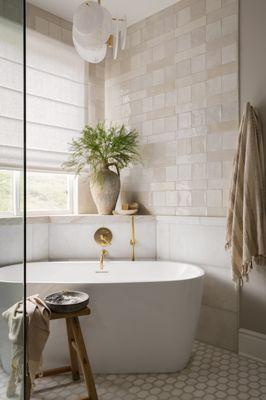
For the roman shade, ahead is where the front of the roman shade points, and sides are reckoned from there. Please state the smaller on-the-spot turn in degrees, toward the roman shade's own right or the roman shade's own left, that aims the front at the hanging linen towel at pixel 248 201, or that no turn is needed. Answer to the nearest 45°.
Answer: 0° — it already faces it

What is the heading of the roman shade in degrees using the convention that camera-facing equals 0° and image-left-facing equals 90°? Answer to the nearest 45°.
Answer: approximately 315°
